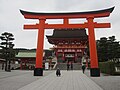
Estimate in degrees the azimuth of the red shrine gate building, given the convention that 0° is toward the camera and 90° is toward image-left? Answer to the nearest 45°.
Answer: approximately 0°

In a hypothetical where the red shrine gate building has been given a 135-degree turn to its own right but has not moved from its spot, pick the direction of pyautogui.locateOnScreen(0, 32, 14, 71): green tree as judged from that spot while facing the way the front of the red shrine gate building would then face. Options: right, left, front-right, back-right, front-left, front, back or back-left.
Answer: left
